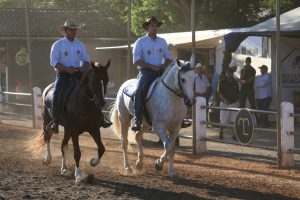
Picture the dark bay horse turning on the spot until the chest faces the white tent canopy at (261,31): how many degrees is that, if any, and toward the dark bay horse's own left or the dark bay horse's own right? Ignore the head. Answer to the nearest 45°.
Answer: approximately 90° to the dark bay horse's own left

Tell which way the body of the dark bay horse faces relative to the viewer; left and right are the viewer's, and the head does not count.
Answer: facing the viewer and to the right of the viewer

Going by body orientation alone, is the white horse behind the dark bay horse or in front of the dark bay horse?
in front

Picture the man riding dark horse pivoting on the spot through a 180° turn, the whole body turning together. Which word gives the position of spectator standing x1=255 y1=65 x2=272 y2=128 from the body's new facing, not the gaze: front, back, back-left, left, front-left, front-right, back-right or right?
right

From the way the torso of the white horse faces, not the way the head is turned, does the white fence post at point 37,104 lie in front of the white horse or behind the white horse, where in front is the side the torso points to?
behind

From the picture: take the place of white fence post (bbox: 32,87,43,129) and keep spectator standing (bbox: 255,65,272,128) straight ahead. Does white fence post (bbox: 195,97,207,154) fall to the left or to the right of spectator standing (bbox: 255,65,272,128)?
right

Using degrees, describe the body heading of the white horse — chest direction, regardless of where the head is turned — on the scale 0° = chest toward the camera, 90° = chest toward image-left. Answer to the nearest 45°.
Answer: approximately 315°

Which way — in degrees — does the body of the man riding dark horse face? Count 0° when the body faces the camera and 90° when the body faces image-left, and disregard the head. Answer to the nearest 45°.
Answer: approximately 315°

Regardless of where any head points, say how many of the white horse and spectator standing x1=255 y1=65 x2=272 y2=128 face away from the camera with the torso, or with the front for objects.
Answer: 0

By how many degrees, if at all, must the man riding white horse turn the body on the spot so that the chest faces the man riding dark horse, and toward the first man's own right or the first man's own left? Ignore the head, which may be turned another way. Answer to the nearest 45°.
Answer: approximately 135° to the first man's own right
